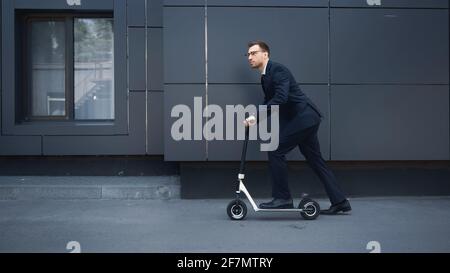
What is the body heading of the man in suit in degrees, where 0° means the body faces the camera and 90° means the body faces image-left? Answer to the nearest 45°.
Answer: approximately 90°
